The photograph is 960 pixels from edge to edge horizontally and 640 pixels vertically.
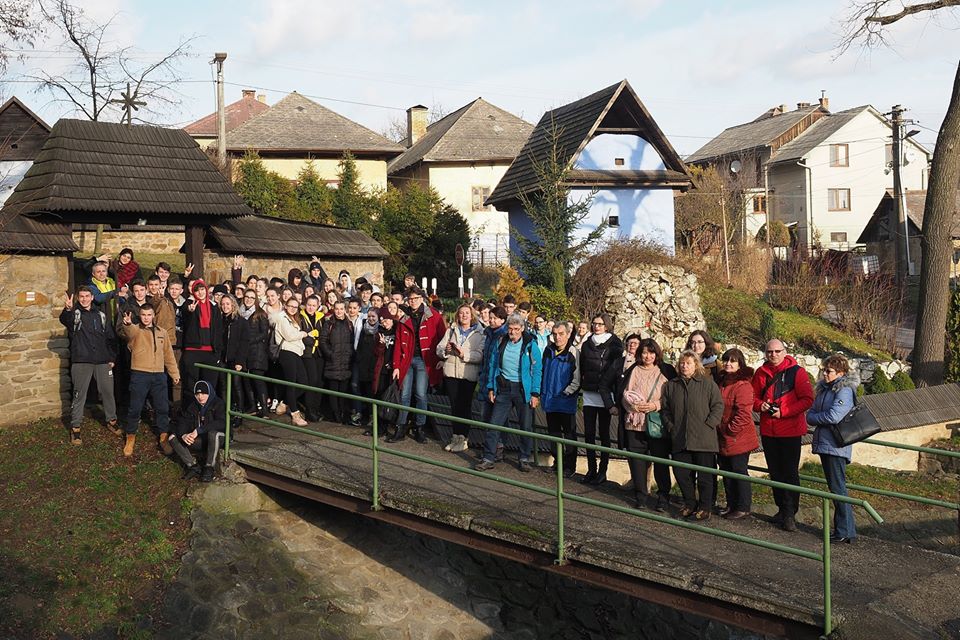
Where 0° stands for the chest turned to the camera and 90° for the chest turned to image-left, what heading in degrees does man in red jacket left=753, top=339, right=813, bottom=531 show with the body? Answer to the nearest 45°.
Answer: approximately 45°

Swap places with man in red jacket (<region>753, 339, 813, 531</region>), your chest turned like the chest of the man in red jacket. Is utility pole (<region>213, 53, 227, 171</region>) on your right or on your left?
on your right

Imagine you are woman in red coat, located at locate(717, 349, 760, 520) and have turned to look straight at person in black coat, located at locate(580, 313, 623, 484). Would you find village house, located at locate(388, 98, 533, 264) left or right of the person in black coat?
right

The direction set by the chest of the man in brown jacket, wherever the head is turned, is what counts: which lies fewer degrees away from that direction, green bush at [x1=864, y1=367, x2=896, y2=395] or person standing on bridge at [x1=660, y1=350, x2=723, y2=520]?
the person standing on bridge

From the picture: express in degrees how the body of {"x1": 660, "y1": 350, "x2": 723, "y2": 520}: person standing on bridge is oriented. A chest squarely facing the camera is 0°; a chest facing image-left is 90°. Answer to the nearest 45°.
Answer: approximately 0°

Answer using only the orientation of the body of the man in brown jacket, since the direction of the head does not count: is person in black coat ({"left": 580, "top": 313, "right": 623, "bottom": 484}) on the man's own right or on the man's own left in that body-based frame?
on the man's own left

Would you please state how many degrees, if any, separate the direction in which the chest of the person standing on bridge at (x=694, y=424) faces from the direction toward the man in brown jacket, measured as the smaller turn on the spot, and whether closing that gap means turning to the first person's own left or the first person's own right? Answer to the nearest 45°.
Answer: approximately 90° to the first person's own right

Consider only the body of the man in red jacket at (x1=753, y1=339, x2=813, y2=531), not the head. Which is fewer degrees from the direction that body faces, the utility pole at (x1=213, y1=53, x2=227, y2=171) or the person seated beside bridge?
the person seated beside bridge

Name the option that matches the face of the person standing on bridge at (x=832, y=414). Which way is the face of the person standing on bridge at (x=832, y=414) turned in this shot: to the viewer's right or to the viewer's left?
to the viewer's left

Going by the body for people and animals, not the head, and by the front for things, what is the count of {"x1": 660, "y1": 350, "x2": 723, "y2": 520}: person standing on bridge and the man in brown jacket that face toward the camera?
2

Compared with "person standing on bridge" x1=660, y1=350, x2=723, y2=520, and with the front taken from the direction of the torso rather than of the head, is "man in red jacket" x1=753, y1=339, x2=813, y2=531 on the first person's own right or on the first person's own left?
on the first person's own left
